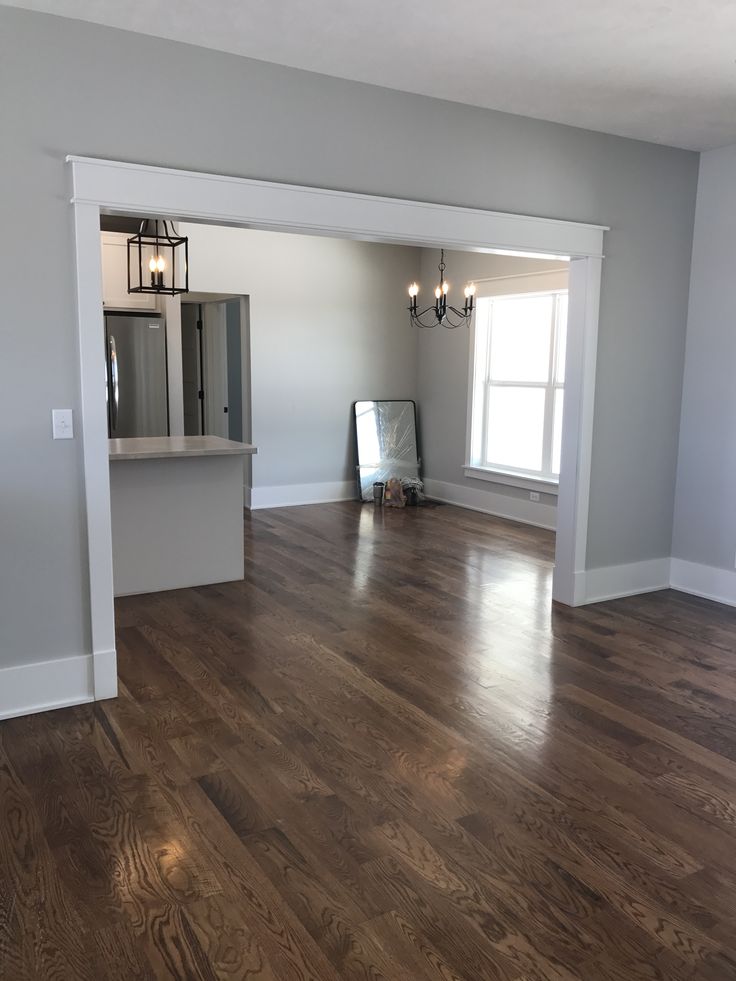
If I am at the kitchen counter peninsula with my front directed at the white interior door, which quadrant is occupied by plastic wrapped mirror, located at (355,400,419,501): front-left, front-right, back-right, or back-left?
front-right

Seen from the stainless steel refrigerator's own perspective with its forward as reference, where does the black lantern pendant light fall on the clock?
The black lantern pendant light is roughly at 12 o'clock from the stainless steel refrigerator.

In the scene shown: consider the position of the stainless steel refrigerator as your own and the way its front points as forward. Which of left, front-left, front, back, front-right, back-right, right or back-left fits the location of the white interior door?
back-left

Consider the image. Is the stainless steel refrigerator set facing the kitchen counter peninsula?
yes

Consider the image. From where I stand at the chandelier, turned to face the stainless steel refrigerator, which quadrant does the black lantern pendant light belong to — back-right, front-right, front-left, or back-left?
front-left

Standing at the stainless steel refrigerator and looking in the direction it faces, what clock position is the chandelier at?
The chandelier is roughly at 9 o'clock from the stainless steel refrigerator.

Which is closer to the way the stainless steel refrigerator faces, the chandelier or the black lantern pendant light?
the black lantern pendant light

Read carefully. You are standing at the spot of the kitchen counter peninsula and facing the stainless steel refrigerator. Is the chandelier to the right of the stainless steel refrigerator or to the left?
right

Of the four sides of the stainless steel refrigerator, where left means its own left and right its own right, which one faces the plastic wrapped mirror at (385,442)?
left

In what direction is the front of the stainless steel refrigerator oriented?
toward the camera

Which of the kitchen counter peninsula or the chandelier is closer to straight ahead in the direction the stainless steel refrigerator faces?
the kitchen counter peninsula
